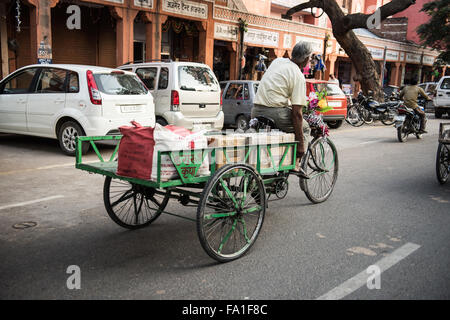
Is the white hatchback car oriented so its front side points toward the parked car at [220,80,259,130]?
no

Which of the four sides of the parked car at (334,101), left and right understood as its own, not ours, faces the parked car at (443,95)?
right

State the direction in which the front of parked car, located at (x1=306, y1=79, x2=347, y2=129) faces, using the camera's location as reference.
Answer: facing away from the viewer and to the left of the viewer

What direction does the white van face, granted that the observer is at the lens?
facing away from the viewer and to the left of the viewer

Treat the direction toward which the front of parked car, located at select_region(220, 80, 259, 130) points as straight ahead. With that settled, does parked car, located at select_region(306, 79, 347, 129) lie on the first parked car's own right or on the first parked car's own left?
on the first parked car's own right

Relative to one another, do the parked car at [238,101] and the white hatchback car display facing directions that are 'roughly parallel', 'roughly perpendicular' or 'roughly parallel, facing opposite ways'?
roughly parallel

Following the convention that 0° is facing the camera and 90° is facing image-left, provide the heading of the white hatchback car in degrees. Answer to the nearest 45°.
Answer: approximately 135°

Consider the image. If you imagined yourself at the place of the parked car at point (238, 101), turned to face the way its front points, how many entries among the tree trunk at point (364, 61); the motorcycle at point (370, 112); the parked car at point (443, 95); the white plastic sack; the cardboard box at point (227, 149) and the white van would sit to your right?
3

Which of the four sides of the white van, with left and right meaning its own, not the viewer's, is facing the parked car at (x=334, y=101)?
right

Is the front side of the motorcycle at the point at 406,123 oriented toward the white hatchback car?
no

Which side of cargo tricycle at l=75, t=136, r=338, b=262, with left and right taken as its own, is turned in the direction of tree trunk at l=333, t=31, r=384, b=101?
front

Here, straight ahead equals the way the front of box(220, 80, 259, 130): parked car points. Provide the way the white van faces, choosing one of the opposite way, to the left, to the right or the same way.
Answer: the same way

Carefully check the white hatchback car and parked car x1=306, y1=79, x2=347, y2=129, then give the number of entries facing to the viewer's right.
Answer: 0

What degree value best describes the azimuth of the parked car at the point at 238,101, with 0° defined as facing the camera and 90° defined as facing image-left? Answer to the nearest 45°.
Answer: approximately 135°

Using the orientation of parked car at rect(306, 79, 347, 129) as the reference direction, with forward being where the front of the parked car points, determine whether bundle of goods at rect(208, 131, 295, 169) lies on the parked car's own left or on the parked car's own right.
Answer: on the parked car's own left

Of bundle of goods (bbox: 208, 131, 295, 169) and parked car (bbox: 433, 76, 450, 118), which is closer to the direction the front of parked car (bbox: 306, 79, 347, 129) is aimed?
the parked car
